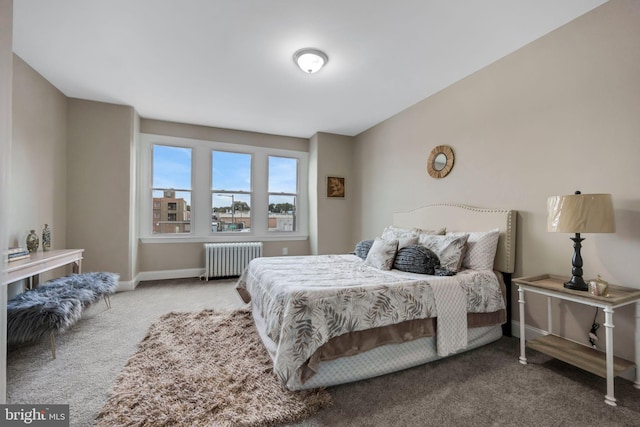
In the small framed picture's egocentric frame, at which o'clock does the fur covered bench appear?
The fur covered bench is roughly at 1 o'clock from the small framed picture.

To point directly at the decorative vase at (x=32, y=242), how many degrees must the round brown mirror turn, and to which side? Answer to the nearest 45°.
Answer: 0° — it already faces it

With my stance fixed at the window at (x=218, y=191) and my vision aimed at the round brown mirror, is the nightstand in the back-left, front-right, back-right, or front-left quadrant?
front-right

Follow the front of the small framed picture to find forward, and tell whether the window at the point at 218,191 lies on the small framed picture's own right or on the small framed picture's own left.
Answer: on the small framed picture's own right

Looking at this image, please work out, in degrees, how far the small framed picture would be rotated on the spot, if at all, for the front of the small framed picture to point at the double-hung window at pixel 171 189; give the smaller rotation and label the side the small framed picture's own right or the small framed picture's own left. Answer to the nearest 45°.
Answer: approximately 90° to the small framed picture's own right

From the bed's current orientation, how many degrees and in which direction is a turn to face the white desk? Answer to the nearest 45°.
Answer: approximately 45° to its right

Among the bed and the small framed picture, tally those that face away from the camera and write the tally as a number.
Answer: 0

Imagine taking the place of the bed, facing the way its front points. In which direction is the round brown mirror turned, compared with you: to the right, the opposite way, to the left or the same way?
the same way

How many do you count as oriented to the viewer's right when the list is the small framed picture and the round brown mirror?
0

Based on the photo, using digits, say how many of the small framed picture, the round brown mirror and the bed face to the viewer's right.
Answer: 0

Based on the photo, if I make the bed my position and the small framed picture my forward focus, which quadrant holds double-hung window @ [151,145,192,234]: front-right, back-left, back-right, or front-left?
front-left

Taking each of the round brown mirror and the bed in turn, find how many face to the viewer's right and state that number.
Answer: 0

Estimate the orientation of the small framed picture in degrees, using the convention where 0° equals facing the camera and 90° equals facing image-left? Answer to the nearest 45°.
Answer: approximately 0°

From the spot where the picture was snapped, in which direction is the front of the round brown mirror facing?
facing the viewer and to the left of the viewer

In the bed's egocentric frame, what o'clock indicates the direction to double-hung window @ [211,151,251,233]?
The double-hung window is roughly at 3 o'clock from the bed.

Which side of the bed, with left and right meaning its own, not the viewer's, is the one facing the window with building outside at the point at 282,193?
right
